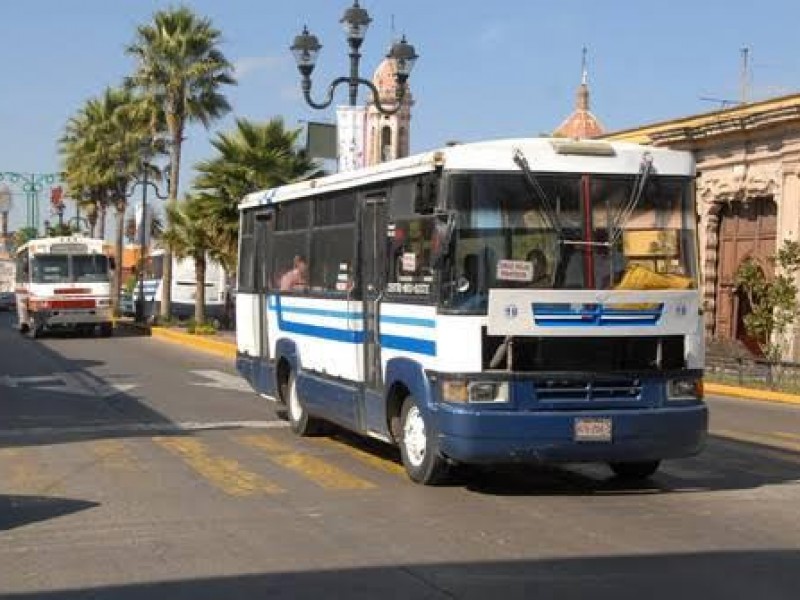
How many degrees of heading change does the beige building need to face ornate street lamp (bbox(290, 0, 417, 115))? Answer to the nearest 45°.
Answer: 0° — it already faces it

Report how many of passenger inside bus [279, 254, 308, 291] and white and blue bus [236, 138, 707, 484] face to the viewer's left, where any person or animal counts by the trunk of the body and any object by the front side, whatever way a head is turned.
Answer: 0

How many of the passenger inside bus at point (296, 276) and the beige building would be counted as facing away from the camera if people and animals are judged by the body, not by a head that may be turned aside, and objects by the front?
0

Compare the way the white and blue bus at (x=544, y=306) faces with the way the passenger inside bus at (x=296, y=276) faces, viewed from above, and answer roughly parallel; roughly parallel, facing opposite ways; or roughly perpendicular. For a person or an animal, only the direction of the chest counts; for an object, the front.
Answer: roughly parallel

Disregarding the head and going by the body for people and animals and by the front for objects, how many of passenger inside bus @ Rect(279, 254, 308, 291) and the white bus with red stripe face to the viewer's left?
0

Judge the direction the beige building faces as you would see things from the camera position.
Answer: facing the viewer and to the left of the viewer

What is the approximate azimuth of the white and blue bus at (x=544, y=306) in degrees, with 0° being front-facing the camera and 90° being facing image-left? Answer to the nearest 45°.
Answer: approximately 315°

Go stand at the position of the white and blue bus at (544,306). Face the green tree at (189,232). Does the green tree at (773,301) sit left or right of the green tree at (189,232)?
right

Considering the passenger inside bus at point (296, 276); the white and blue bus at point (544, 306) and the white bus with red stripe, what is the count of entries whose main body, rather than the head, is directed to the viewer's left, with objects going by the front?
0

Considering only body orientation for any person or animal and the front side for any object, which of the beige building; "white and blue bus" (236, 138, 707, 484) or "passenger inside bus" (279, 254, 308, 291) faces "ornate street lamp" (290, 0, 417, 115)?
the beige building

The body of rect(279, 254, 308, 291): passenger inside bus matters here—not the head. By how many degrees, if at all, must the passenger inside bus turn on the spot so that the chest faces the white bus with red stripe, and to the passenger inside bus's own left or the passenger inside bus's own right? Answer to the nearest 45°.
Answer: approximately 135° to the passenger inside bus's own left

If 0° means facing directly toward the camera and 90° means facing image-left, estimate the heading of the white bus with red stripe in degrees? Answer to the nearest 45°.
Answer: approximately 0°

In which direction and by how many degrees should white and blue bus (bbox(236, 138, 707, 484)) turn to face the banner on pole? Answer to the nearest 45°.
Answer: approximately 135° to its left

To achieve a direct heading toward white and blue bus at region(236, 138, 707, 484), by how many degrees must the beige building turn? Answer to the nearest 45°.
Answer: approximately 45° to its left
